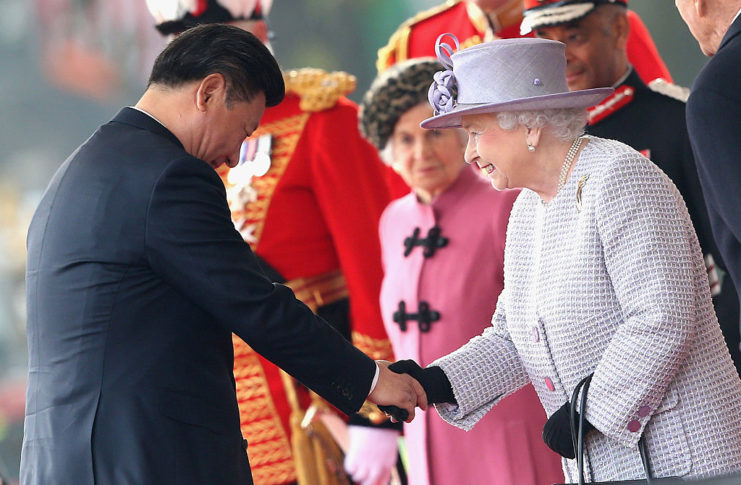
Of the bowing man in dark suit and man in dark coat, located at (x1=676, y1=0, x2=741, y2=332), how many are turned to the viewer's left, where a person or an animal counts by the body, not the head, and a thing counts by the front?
1

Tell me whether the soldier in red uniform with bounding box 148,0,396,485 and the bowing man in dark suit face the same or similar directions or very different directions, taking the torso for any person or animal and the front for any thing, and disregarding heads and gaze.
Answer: very different directions

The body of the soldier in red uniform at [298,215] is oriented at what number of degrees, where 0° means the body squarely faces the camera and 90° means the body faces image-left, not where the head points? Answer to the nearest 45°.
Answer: approximately 45°

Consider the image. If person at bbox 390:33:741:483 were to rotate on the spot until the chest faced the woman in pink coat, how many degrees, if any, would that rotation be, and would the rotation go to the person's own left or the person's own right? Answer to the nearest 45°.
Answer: approximately 90° to the person's own right

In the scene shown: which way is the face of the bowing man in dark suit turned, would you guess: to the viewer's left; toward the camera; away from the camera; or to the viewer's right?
to the viewer's right

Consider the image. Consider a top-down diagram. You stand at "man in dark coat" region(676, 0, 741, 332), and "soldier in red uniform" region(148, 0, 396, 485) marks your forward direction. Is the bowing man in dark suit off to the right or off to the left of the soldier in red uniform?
left

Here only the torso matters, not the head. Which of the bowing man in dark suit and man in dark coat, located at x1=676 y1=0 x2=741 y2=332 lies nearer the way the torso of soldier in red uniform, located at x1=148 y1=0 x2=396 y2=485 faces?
the bowing man in dark suit

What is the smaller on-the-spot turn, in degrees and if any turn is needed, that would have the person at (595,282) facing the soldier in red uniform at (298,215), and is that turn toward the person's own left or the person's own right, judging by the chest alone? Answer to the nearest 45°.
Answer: approximately 90° to the person's own right

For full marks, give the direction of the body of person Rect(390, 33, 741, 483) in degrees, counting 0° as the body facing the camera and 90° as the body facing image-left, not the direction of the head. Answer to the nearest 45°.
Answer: approximately 45°

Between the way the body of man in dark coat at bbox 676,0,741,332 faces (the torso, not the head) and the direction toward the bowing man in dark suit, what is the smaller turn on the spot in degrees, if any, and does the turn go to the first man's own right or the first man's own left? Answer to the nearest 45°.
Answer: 0° — they already face them

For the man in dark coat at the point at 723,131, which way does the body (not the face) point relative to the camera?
to the viewer's left
